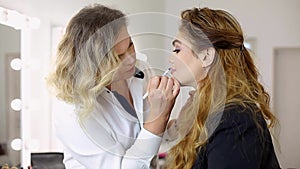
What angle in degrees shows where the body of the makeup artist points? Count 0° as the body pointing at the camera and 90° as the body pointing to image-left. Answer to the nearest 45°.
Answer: approximately 315°

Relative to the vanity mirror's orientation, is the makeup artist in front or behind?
in front

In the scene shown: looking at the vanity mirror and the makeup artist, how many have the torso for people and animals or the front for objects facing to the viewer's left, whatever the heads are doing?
0

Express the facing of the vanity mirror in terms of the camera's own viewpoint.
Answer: facing the viewer and to the right of the viewer

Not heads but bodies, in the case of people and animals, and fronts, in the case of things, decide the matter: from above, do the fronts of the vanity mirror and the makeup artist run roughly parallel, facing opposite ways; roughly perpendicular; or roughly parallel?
roughly parallel

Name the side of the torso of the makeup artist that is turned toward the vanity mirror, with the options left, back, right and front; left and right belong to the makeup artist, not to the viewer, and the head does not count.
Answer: back
